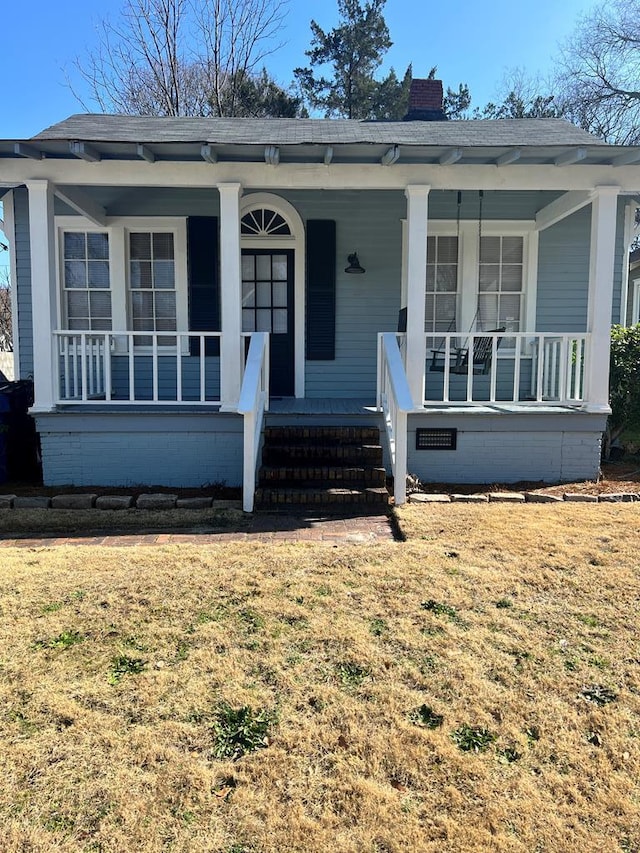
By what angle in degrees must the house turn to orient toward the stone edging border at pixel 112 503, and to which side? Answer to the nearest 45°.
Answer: approximately 45° to its right

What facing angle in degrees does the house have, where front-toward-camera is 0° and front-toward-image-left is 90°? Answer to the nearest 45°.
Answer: approximately 0°
